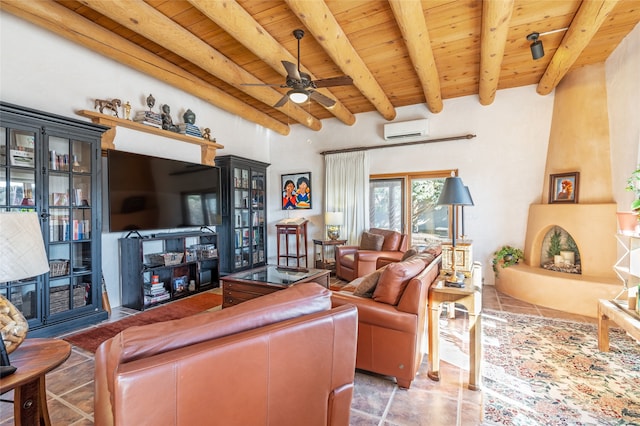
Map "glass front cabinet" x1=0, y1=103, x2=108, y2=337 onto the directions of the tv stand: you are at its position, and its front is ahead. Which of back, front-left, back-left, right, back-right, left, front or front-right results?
right

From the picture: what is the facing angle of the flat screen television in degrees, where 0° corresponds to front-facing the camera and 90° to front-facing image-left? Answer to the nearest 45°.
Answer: approximately 315°

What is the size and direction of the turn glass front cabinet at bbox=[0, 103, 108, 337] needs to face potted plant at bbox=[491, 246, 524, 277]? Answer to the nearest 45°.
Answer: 0° — it already faces it

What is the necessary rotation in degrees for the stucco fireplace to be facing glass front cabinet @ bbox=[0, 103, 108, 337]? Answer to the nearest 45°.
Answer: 0° — it already faces it

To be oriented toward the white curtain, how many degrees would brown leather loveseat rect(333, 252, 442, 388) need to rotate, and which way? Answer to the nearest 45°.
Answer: approximately 45° to its right

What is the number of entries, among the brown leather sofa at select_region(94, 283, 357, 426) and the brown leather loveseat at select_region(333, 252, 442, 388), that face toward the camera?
0

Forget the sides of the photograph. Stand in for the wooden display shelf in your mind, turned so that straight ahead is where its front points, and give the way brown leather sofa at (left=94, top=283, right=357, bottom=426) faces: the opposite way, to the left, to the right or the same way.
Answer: the opposite way

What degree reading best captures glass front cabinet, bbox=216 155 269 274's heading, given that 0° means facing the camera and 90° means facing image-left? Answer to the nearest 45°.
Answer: approximately 315°

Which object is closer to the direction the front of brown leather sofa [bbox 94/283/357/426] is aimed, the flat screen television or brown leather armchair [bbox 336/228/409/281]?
the flat screen television

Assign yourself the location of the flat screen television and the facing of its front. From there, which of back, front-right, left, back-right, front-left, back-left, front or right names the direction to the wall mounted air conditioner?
front-left

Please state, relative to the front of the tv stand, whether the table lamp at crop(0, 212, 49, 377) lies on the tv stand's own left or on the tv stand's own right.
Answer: on the tv stand's own right
